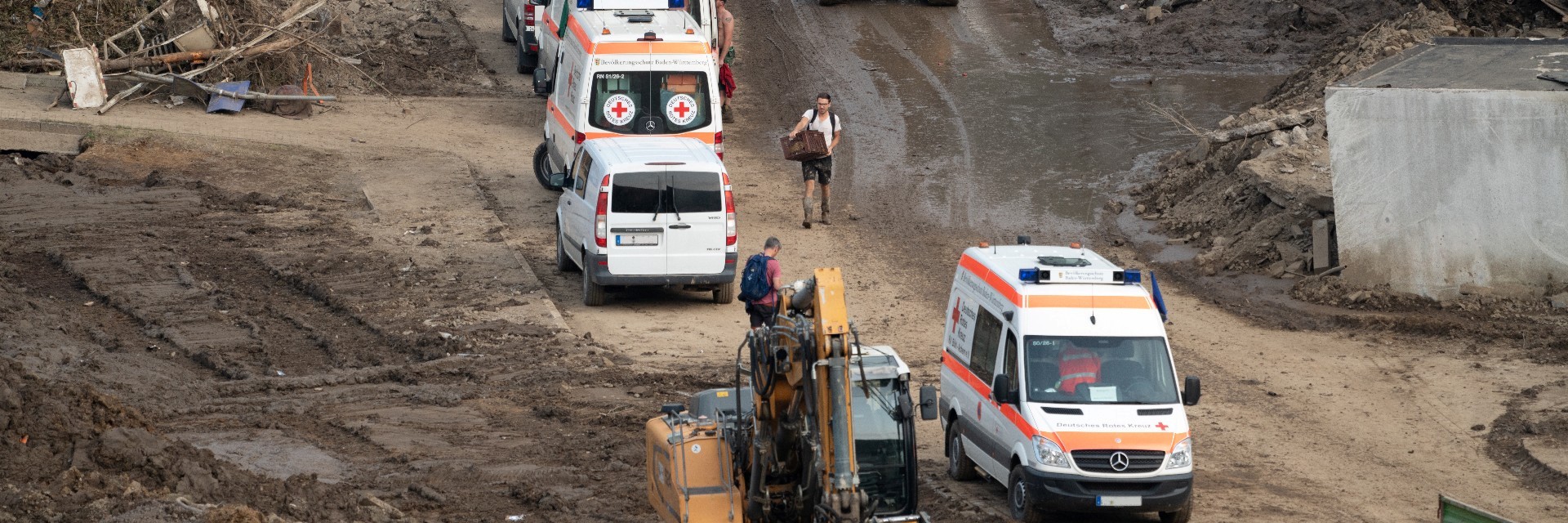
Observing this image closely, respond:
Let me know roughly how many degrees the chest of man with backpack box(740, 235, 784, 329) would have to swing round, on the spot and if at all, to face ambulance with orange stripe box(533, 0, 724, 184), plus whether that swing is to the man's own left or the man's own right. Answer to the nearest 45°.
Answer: approximately 45° to the man's own left

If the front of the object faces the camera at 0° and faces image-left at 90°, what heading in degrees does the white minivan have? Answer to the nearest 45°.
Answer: approximately 180°

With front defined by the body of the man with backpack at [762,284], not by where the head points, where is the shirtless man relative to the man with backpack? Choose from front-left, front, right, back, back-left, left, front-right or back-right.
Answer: front-left

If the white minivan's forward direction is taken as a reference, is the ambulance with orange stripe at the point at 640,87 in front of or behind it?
in front

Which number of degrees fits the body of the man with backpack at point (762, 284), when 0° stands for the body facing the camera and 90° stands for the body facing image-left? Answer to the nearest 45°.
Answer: approximately 225°

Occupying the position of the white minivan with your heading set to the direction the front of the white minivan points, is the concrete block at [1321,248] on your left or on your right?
on your right

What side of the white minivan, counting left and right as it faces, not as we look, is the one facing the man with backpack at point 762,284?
back
